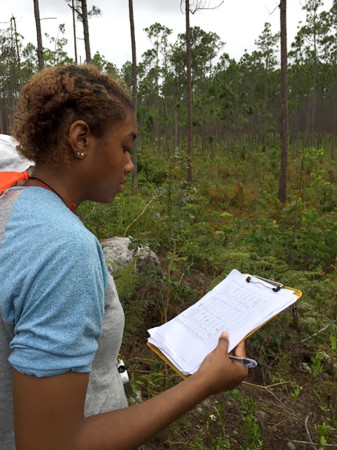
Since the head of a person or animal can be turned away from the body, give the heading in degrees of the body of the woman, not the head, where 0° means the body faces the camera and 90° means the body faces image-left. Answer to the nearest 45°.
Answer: approximately 270°

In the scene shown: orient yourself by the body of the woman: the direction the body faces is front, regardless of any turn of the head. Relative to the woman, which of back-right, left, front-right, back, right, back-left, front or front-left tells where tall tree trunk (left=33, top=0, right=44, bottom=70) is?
left

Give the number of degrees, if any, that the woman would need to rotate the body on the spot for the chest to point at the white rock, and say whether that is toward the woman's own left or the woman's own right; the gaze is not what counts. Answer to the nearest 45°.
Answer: approximately 90° to the woman's own left

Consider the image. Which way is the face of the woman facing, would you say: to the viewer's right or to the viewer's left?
to the viewer's right

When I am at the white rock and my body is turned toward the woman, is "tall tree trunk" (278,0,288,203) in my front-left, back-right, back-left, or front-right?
back-left

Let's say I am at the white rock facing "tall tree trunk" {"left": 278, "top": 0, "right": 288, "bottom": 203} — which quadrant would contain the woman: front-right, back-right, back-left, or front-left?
back-right
